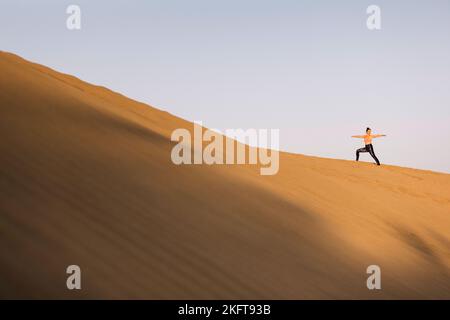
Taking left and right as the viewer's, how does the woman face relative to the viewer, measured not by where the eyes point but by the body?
facing the viewer
